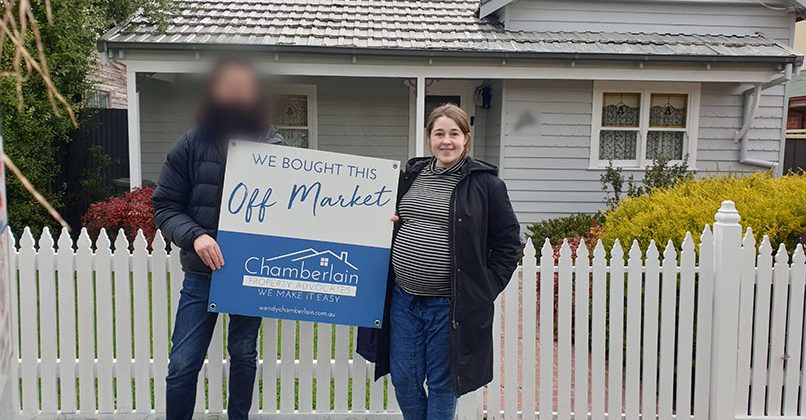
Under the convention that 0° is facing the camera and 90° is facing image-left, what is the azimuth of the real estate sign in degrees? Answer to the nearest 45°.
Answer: approximately 0°

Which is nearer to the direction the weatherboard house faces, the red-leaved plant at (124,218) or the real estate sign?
the real estate sign

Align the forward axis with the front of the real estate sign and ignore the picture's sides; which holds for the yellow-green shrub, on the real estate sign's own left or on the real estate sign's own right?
on the real estate sign's own left

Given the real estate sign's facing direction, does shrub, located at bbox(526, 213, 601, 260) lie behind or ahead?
behind

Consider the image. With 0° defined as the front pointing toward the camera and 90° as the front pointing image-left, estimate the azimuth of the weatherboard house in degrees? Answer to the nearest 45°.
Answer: approximately 0°

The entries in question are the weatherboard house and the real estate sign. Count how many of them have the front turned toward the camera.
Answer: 2

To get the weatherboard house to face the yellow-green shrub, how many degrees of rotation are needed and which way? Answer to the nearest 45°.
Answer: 0° — it already faces it

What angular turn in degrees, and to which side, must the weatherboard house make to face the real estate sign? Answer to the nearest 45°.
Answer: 0° — it already faces it
